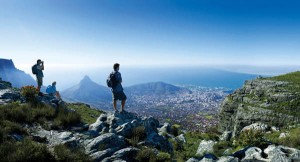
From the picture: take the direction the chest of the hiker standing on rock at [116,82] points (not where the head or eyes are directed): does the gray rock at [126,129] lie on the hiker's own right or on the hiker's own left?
on the hiker's own right

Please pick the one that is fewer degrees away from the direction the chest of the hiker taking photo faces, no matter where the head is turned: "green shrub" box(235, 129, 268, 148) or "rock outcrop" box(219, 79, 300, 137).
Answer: the rock outcrop

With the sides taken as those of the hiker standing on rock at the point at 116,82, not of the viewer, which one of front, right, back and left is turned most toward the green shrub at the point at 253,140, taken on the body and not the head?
right

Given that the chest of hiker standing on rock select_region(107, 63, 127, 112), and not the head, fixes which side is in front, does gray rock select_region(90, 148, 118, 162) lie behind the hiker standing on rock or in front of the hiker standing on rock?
behind

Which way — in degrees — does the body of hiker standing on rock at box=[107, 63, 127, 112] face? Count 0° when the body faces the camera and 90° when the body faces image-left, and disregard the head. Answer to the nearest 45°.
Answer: approximately 225°

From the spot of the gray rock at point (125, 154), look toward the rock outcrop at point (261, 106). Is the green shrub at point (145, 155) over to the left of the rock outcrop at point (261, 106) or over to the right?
right
